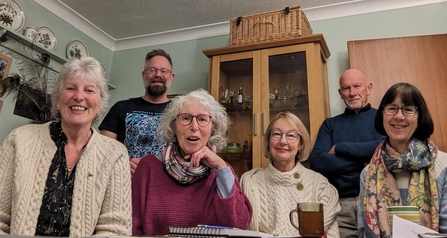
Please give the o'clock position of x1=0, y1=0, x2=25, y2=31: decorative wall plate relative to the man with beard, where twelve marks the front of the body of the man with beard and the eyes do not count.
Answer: The decorative wall plate is roughly at 4 o'clock from the man with beard.

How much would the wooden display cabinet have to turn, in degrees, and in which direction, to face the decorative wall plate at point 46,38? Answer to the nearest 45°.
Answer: approximately 45° to its right

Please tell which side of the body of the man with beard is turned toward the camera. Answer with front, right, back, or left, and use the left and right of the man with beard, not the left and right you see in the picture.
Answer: front

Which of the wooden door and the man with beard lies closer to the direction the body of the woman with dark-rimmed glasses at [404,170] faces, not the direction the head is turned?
the man with beard

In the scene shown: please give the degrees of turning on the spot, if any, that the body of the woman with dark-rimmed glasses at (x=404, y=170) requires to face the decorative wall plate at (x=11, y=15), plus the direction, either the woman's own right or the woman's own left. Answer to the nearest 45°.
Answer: approximately 90° to the woman's own right

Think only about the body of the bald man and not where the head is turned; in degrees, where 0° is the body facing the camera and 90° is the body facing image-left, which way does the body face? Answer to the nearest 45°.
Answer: approximately 0°

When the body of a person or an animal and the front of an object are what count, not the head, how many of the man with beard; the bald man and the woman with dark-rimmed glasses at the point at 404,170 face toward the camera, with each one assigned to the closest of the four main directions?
3

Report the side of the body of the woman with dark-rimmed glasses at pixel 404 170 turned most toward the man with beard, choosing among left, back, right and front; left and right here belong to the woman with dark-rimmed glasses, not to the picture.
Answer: right

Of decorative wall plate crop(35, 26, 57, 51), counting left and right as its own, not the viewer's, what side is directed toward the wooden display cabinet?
front

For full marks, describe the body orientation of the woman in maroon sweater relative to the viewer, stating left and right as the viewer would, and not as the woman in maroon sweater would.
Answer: facing the viewer

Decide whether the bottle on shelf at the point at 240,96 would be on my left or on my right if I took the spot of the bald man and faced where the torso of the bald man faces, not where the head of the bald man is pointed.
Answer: on my right

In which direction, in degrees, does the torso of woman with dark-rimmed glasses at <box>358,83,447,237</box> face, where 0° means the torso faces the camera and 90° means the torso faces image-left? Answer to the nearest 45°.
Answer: approximately 0°

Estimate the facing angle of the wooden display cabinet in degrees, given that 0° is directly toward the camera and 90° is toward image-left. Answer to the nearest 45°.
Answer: approximately 45°

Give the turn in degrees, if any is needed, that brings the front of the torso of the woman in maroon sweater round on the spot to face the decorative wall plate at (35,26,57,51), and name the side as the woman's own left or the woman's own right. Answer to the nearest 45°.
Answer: approximately 135° to the woman's own right

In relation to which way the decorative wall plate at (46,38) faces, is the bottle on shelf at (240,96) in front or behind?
in front

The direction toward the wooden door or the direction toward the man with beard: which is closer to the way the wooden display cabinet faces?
the man with beard
